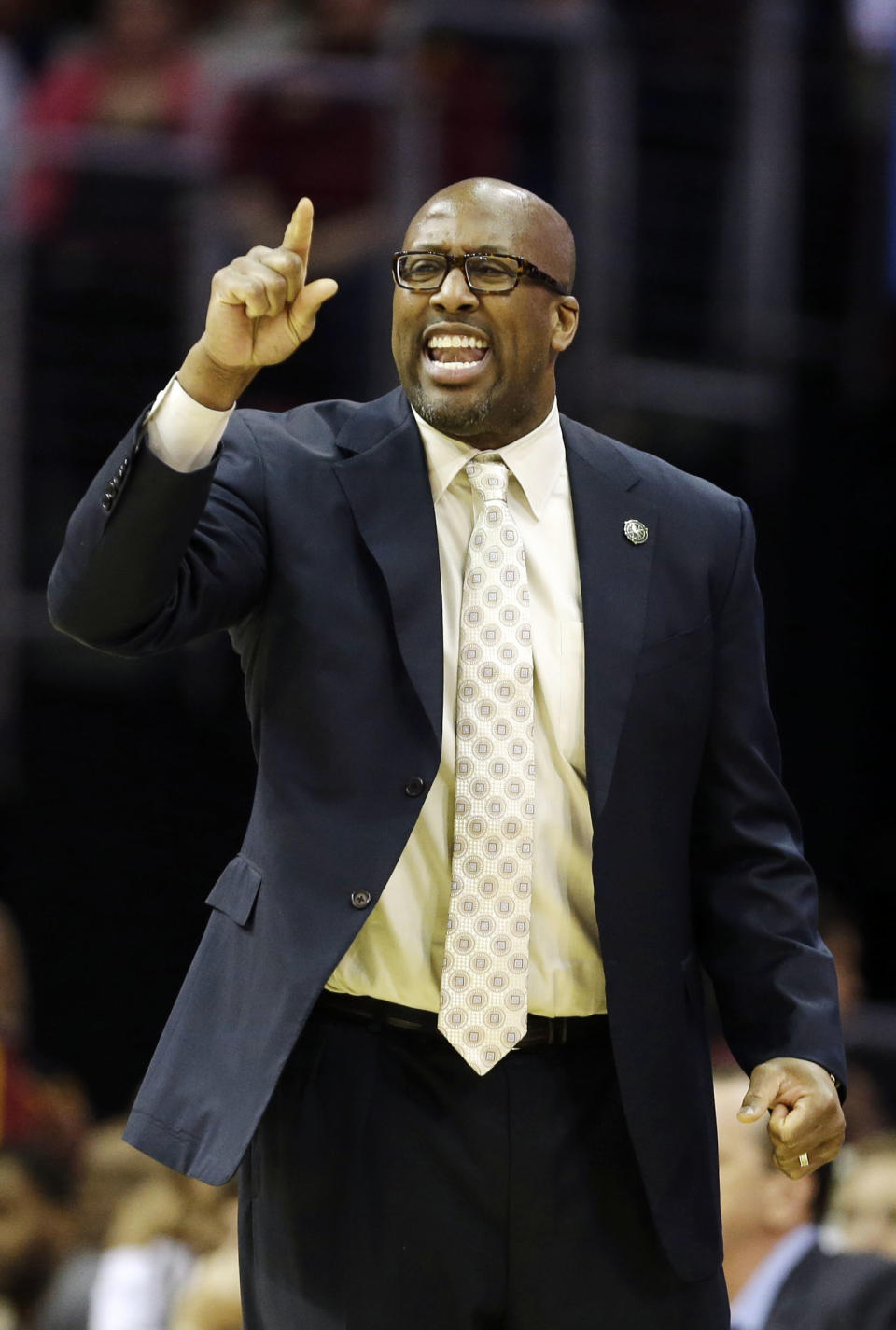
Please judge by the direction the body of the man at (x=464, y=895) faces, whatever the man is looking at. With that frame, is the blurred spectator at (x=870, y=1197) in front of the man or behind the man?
behind

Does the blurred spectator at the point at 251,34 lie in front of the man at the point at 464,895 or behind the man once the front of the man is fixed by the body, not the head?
behind

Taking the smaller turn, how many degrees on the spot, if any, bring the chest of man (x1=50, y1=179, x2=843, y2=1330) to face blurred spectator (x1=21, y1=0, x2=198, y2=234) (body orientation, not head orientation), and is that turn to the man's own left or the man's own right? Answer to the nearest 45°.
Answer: approximately 180°

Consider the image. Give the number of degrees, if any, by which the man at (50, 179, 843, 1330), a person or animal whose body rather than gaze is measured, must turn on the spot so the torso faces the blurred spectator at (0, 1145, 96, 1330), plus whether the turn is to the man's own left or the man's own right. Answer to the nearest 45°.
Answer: approximately 135° to the man's own right

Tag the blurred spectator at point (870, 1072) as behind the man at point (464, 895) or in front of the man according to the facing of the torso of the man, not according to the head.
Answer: behind

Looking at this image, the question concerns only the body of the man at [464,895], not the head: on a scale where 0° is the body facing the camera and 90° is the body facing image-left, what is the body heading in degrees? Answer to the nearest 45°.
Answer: approximately 0°
